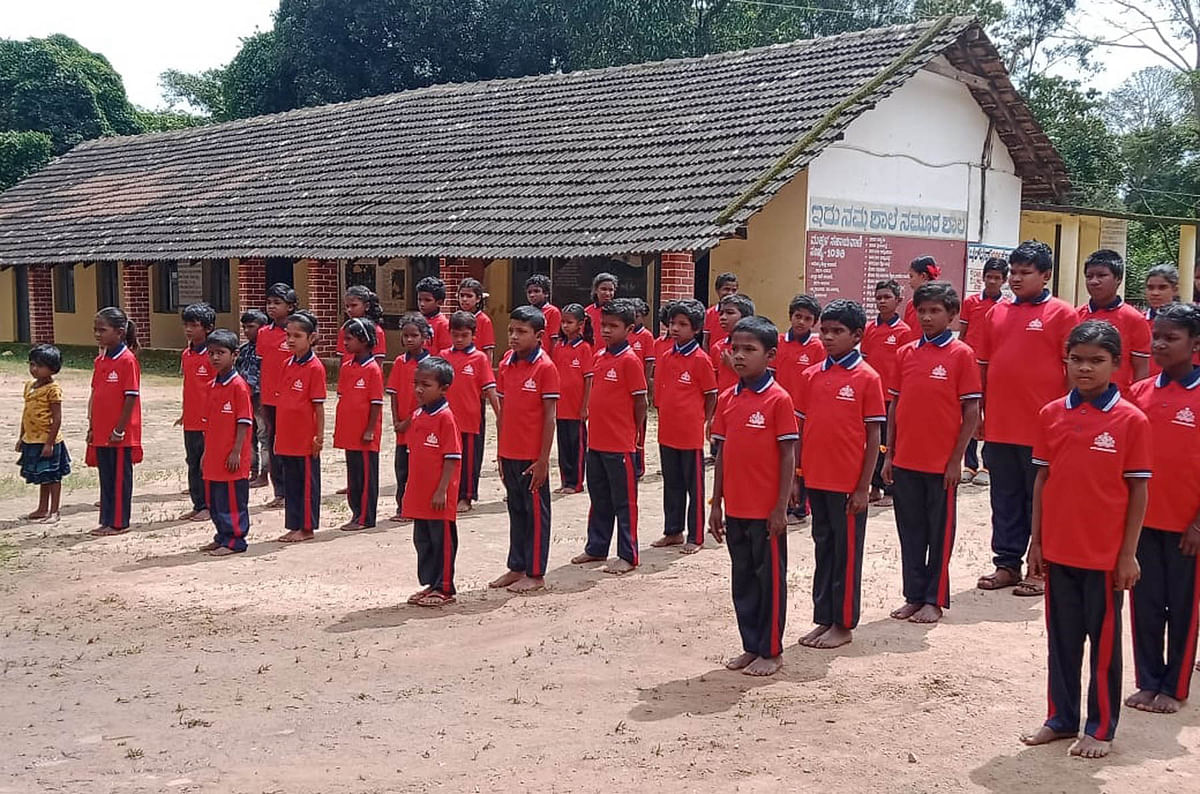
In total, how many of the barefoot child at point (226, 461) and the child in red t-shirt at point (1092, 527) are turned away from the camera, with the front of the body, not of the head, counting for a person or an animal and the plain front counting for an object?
0

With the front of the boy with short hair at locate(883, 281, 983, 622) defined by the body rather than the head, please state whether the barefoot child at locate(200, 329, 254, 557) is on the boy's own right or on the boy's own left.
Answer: on the boy's own right

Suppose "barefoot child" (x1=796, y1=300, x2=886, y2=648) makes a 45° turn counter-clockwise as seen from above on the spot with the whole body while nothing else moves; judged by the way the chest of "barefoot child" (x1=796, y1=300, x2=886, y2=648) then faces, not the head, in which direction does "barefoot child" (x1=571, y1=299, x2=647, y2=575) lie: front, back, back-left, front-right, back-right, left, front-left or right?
back-right

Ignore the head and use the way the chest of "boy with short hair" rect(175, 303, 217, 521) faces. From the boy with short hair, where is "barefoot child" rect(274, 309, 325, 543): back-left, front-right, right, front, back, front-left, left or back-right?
left

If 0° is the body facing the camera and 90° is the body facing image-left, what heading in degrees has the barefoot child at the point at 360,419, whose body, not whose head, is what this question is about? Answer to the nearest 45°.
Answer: approximately 45°

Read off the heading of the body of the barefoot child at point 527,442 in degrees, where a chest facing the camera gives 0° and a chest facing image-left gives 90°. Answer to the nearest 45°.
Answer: approximately 45°

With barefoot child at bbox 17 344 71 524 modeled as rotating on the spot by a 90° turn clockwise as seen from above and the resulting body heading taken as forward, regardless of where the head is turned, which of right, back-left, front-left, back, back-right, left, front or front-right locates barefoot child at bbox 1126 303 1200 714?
back

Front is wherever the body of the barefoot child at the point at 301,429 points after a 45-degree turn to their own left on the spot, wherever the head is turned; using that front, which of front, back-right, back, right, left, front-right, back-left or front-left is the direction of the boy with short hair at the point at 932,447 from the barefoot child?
front-left

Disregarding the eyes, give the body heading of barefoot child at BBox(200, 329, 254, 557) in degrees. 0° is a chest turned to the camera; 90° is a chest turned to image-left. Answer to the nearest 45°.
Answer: approximately 45°

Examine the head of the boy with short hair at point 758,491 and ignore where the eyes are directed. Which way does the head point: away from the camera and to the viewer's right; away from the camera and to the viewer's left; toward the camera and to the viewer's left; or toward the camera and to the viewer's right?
toward the camera and to the viewer's left

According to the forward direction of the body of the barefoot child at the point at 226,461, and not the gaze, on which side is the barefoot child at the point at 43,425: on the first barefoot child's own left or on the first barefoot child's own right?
on the first barefoot child's own right
